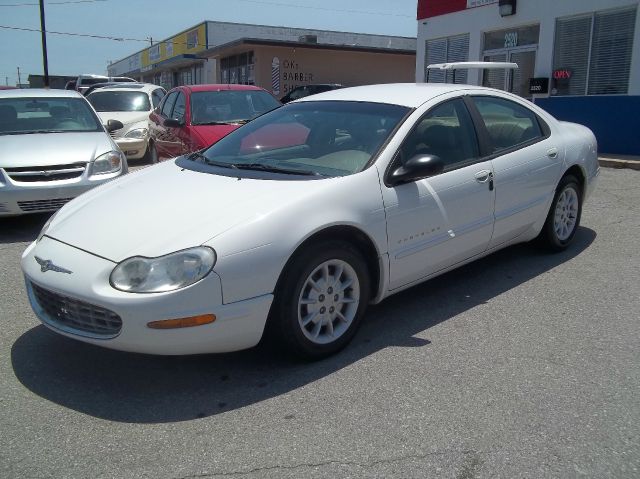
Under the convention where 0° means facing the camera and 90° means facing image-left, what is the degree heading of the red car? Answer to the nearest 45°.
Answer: approximately 315°

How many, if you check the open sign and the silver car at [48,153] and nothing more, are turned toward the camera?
2

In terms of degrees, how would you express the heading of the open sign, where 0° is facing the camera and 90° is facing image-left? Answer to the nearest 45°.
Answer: approximately 0°

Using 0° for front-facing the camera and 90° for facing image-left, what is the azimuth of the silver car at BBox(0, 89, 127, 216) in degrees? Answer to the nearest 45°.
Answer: approximately 0°

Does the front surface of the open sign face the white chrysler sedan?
yes

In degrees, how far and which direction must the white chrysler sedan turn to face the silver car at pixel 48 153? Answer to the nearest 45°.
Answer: approximately 90° to its right

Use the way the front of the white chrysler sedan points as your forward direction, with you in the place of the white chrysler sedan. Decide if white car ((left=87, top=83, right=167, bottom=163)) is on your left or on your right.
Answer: on your right

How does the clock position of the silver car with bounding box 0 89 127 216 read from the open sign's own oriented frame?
The silver car is roughly at 1 o'clock from the open sign.

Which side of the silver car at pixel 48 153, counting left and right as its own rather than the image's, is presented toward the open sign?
left

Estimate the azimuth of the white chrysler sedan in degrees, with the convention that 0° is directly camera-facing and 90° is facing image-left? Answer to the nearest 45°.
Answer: approximately 45°
